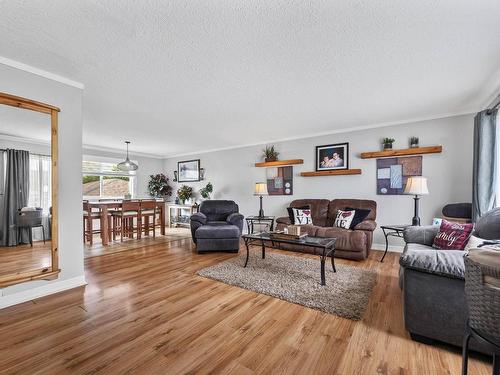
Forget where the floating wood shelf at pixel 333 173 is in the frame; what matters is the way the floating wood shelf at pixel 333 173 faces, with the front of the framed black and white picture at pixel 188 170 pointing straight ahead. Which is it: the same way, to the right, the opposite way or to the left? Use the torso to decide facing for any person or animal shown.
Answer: the same way

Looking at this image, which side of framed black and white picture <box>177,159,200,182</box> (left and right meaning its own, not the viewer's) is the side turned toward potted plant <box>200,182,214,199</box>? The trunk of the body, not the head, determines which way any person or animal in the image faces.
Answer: left

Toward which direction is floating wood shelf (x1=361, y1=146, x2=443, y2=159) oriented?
toward the camera

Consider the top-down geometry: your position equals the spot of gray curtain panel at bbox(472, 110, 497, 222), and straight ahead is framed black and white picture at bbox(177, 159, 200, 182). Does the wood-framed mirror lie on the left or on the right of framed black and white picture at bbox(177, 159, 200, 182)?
left

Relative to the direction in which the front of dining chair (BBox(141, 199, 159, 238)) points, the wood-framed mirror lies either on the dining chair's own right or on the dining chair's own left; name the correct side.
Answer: on the dining chair's own left

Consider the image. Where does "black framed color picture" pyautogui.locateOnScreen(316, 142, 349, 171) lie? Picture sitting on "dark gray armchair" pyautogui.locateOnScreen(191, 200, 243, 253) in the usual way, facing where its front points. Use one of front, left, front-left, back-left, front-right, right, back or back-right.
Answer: left

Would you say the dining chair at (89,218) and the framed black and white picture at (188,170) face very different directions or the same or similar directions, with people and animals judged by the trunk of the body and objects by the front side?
very different directions

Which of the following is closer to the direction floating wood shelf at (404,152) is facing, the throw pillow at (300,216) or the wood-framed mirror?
the wood-framed mirror

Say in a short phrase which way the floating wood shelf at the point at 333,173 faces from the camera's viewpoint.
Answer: facing the viewer

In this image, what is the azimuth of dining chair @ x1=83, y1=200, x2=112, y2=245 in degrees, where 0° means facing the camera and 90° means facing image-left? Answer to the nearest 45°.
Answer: approximately 225°

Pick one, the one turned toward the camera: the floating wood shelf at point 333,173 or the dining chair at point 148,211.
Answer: the floating wood shelf

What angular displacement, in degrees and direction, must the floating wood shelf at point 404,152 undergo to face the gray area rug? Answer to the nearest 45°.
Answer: approximately 45° to its right

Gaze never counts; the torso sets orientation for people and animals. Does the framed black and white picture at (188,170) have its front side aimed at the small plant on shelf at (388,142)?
no

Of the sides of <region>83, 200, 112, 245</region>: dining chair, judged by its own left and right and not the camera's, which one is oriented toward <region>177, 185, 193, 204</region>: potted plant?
front

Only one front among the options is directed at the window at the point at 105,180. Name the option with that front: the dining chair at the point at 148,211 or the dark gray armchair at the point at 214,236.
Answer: the dining chair

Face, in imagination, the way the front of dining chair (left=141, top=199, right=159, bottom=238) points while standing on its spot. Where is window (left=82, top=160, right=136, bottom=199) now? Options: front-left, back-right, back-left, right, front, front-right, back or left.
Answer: front

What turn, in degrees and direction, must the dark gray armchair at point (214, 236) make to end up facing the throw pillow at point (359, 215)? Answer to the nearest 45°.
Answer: approximately 90° to its left

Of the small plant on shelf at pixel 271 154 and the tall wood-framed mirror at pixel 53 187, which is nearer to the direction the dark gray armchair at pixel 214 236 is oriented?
the tall wood-framed mirror
